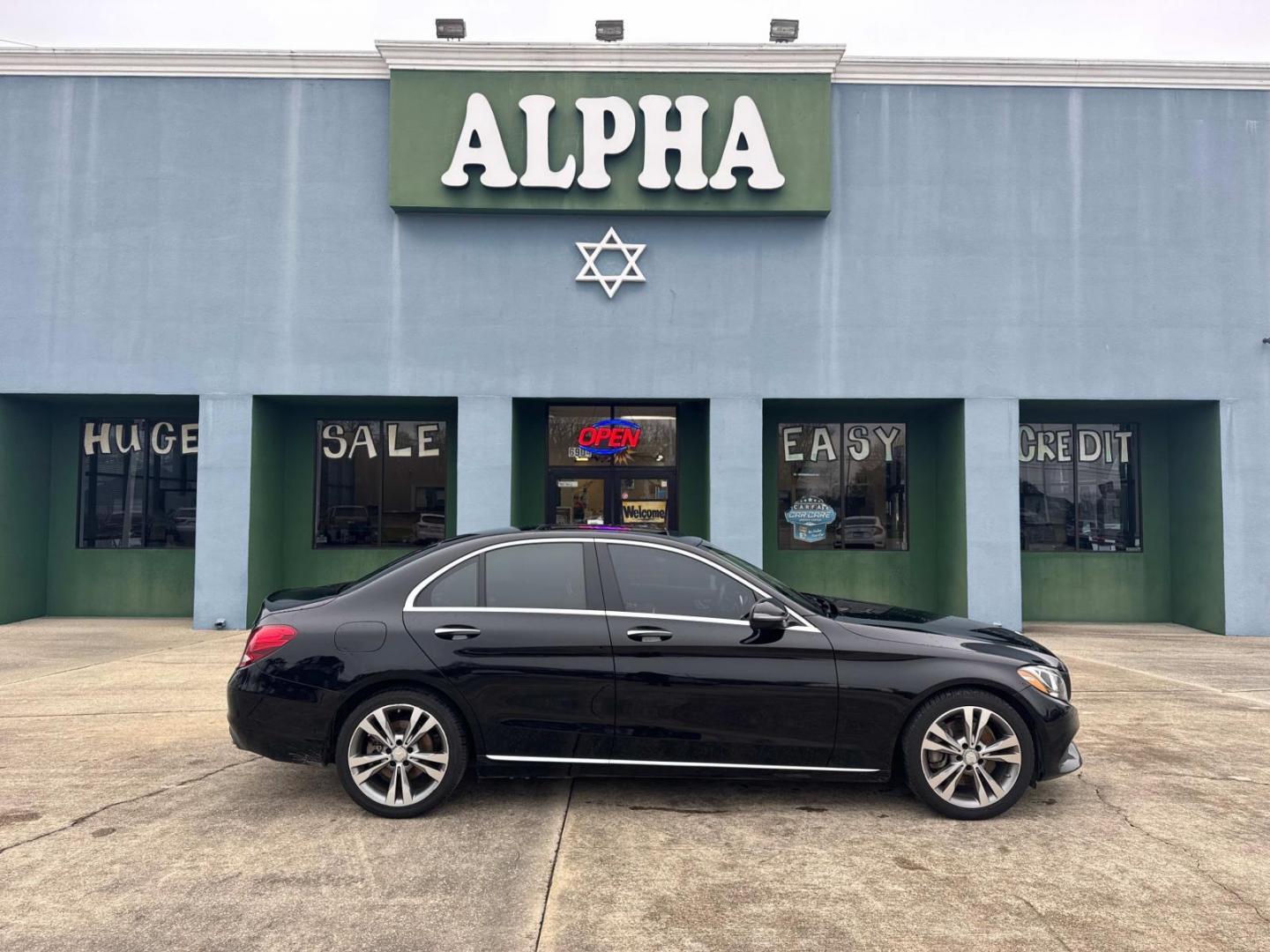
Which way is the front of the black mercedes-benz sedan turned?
to the viewer's right

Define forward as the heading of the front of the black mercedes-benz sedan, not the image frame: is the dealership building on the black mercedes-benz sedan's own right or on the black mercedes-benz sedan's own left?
on the black mercedes-benz sedan's own left

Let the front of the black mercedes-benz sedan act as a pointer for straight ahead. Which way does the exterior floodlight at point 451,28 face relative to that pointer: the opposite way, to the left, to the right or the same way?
to the right

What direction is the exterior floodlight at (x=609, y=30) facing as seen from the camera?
toward the camera

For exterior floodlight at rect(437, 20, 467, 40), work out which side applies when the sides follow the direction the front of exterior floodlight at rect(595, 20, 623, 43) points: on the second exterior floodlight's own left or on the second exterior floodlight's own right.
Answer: on the second exterior floodlight's own right

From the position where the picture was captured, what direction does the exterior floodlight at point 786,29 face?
facing the viewer

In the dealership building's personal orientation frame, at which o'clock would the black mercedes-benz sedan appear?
The black mercedes-benz sedan is roughly at 12 o'clock from the dealership building.

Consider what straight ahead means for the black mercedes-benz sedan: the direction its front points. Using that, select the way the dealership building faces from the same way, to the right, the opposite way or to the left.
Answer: to the right

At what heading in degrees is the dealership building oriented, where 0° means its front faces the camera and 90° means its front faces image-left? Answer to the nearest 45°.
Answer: approximately 0°

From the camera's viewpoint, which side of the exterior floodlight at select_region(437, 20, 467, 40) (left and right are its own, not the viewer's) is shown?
front

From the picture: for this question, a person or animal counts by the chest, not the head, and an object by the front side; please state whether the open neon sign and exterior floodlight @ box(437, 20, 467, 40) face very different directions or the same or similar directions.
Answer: same or similar directions

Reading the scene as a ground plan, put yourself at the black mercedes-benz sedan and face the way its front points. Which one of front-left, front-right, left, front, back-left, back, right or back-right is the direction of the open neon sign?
left

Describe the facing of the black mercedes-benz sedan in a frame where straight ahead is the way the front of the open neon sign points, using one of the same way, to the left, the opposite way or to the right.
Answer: to the left
